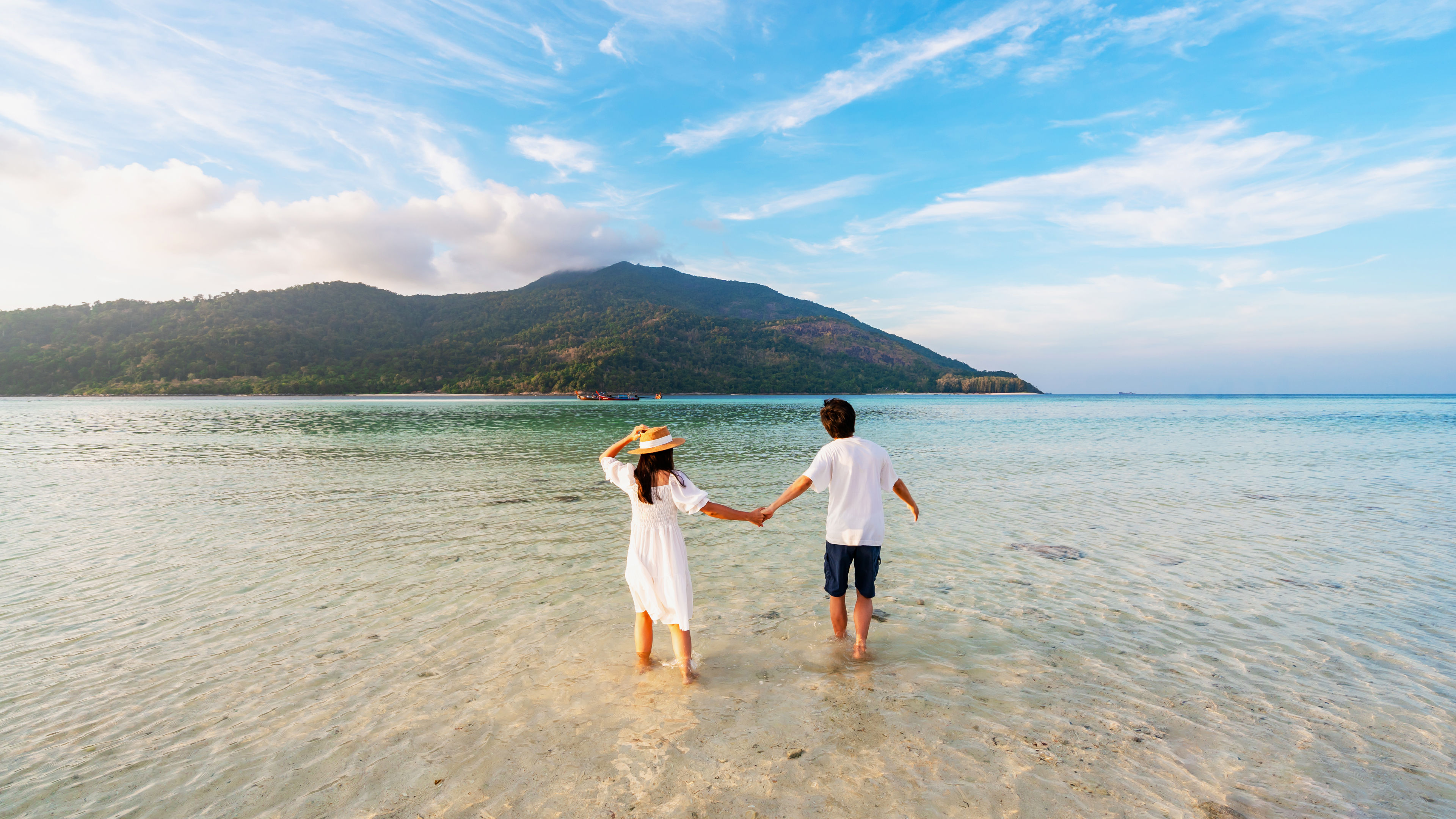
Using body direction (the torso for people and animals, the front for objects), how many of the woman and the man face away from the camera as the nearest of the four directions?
2

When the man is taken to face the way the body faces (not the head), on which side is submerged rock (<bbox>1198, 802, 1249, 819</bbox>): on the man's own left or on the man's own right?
on the man's own right

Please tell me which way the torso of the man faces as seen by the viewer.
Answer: away from the camera

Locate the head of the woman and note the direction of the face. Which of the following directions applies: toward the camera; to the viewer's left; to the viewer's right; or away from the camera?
away from the camera

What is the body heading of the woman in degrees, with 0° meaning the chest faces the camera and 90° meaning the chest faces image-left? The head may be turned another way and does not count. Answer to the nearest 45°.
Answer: approximately 180°

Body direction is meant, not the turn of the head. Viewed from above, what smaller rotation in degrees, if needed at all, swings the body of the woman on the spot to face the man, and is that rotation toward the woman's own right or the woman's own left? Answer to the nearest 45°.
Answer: approximately 90° to the woman's own right

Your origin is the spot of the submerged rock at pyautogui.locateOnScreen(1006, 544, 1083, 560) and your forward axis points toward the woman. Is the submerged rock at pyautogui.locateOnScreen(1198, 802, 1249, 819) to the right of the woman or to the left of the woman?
left
